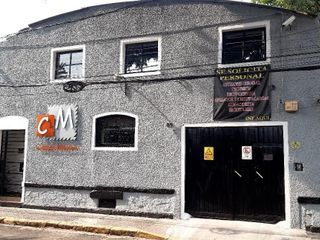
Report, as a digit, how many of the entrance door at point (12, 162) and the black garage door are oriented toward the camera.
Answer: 2

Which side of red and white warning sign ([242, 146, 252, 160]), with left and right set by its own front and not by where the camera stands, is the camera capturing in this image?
front

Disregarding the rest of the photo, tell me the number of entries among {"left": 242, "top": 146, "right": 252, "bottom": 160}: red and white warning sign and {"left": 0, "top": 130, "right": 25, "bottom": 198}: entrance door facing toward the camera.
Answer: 2

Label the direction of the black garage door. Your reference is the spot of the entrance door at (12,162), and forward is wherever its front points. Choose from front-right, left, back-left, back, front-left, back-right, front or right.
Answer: front-left

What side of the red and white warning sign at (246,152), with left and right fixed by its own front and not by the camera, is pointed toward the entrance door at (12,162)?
right

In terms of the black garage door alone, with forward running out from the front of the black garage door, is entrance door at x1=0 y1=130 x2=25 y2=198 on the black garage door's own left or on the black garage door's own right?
on the black garage door's own right
